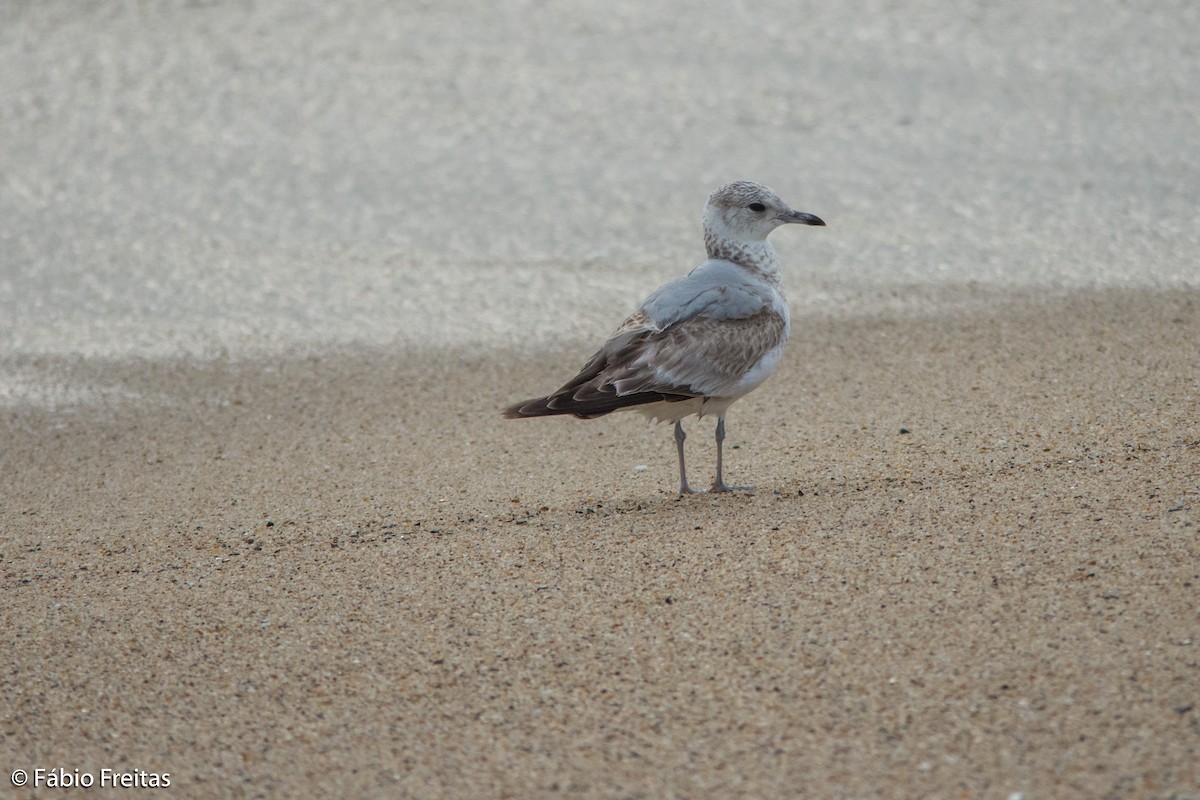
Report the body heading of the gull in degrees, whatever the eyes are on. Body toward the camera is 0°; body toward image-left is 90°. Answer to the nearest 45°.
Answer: approximately 270°
